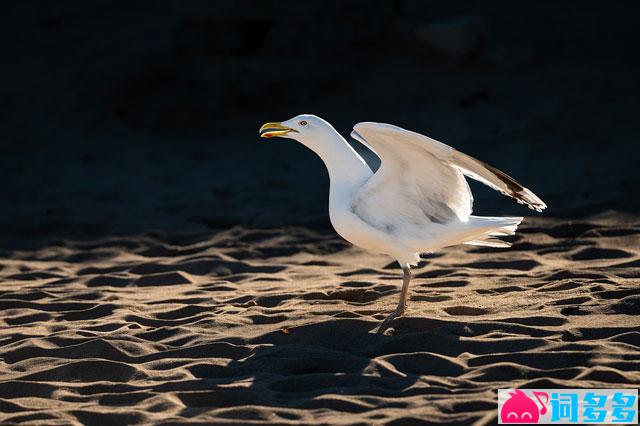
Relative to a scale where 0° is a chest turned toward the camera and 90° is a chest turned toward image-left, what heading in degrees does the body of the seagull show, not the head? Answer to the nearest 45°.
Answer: approximately 90°
